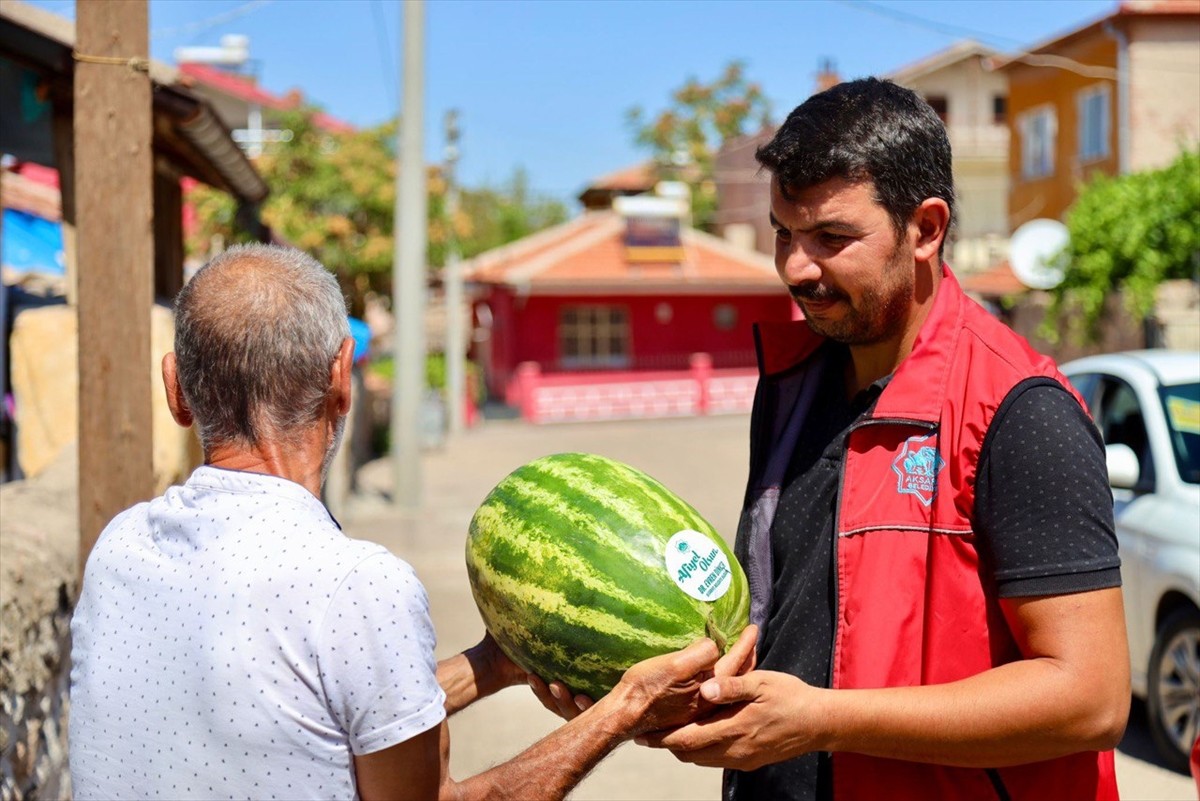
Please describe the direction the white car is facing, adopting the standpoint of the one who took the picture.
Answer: facing the viewer and to the right of the viewer

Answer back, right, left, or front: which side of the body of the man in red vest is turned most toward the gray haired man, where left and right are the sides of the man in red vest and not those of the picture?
front

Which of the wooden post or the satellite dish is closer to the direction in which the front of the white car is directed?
the wooden post

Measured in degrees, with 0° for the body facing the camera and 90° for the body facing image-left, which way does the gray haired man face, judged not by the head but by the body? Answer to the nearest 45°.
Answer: approximately 225°

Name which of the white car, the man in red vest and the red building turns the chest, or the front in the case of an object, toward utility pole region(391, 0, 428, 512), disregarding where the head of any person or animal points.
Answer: the red building

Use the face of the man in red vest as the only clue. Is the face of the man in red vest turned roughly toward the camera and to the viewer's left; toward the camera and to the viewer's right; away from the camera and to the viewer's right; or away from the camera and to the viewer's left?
toward the camera and to the viewer's left

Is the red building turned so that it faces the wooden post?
yes

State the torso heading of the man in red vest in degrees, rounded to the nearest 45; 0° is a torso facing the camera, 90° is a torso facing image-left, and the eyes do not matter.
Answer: approximately 45°

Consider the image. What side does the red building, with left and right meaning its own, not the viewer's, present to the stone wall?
front

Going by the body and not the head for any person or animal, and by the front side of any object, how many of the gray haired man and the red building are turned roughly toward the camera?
1
